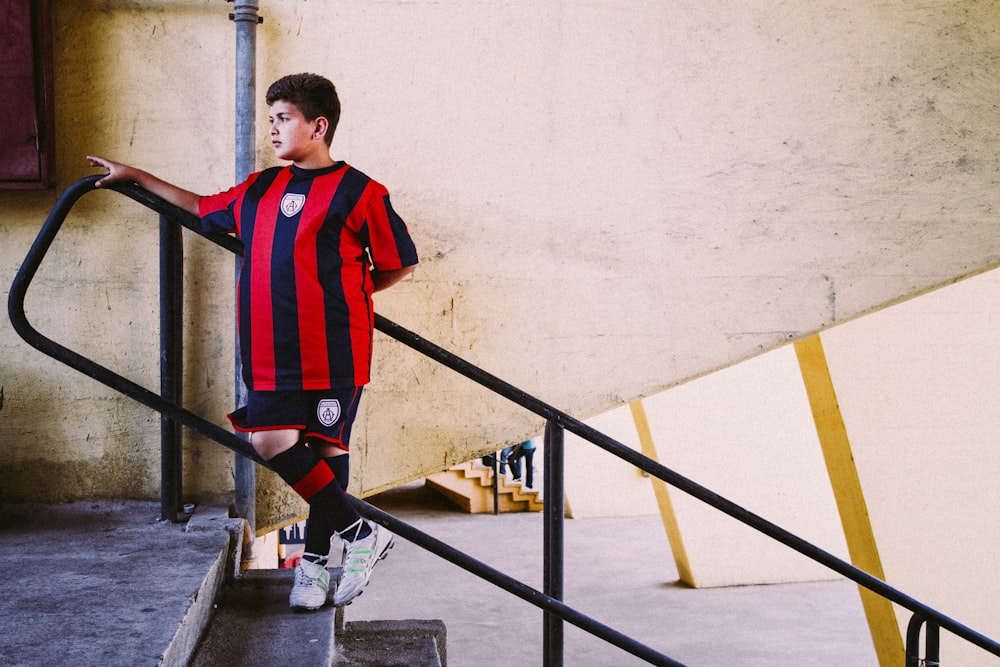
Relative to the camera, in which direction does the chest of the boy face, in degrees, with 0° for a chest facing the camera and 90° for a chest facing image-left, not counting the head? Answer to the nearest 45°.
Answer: approximately 45°

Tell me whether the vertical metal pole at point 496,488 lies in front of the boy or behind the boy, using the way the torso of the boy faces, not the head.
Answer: behind

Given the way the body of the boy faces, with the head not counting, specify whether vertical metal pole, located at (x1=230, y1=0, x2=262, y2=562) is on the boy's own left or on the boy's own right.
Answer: on the boy's own right

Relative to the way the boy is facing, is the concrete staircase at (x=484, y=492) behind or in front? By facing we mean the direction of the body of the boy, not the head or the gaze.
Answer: behind

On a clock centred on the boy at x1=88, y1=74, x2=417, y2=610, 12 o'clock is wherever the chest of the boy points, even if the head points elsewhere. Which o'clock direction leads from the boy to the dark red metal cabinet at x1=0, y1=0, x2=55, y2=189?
The dark red metal cabinet is roughly at 3 o'clock from the boy.
